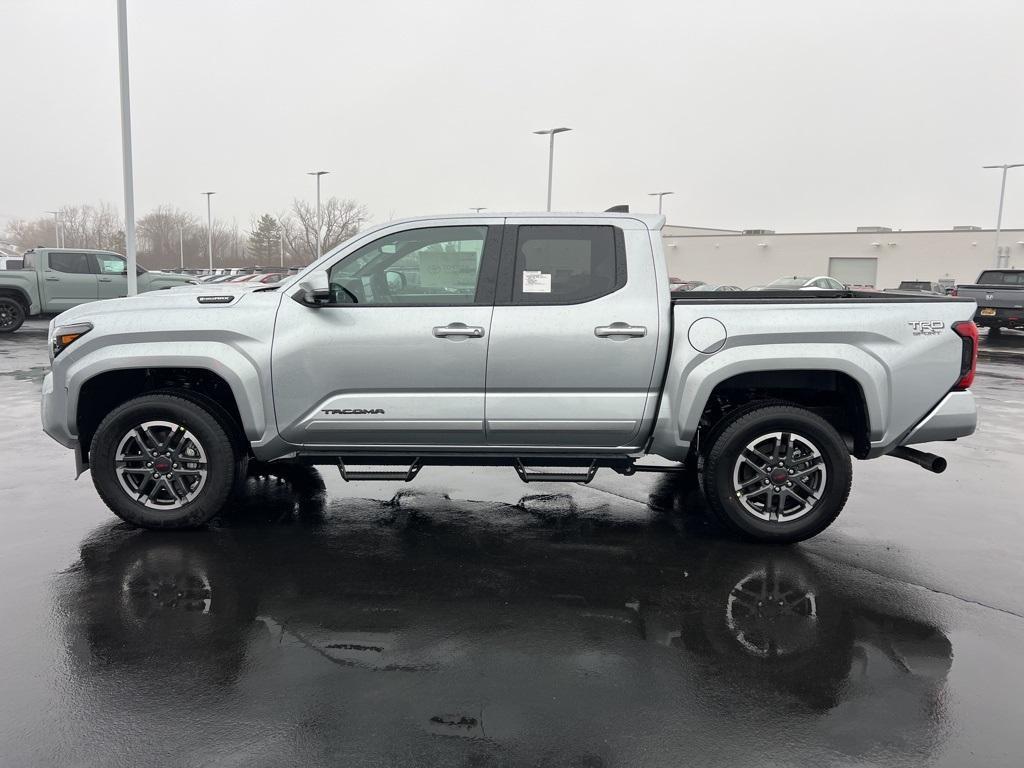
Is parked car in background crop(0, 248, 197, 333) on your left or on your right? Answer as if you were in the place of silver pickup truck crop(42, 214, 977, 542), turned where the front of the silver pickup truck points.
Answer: on your right

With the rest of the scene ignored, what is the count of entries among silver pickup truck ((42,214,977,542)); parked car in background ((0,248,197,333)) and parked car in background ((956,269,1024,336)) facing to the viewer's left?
1

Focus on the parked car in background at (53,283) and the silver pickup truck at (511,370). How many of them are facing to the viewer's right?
1

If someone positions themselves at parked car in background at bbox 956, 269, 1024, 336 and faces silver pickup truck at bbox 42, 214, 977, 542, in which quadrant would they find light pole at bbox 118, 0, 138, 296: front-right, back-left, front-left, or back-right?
front-right

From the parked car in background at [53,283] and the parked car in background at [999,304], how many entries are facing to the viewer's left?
0

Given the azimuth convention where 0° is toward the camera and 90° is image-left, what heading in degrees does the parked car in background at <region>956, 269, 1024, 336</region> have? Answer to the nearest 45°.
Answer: approximately 225°

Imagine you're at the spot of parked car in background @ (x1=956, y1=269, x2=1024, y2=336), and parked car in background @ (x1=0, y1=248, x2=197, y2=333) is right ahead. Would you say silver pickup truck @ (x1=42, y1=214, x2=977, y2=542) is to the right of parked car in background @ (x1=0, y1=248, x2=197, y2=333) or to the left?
left

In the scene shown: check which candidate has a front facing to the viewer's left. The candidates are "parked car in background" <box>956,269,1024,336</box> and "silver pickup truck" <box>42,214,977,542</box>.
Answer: the silver pickup truck

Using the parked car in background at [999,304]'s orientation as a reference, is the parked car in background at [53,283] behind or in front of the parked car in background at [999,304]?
behind

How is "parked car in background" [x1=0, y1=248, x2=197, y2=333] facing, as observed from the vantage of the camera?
facing to the right of the viewer

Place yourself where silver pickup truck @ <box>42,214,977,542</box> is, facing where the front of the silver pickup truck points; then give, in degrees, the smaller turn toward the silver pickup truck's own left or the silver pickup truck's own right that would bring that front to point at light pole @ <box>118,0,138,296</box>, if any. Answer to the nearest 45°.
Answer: approximately 45° to the silver pickup truck's own right

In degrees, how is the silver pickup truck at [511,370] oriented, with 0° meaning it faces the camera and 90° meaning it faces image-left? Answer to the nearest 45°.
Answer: approximately 90°

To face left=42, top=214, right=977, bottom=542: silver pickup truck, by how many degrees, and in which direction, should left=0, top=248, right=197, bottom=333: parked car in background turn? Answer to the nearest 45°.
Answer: approximately 90° to its right

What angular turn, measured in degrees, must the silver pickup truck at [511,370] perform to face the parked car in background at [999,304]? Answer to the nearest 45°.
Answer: approximately 135° to its right

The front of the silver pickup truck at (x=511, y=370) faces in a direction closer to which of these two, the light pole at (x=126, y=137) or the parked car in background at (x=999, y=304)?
the light pole
